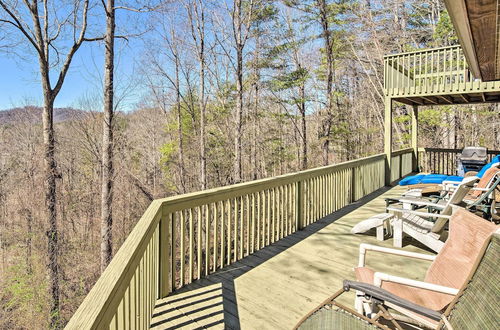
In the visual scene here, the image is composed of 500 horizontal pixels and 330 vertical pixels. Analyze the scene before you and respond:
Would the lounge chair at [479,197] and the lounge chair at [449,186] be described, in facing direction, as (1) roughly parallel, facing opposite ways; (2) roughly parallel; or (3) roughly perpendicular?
roughly parallel

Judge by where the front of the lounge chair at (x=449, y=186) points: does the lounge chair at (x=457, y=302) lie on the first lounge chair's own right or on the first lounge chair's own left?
on the first lounge chair's own left

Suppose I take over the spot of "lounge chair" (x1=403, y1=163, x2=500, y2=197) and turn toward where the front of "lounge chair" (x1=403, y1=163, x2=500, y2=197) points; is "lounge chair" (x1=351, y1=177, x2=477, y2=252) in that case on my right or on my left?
on my left

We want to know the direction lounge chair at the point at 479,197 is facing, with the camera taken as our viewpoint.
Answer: facing to the left of the viewer

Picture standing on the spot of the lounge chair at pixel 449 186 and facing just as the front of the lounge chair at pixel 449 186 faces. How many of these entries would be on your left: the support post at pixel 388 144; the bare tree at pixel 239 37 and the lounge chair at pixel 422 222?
1

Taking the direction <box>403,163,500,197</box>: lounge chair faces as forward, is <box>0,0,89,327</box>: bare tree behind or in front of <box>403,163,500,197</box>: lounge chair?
in front

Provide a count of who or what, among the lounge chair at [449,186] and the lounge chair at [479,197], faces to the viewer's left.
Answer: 2

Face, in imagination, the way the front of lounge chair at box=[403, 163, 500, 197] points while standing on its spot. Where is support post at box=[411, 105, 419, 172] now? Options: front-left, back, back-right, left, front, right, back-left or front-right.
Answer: right

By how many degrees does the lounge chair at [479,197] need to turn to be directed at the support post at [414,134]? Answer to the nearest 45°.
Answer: approximately 90° to its right

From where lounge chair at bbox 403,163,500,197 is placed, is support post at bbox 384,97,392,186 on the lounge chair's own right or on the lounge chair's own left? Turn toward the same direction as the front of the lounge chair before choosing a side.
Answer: on the lounge chair's own right

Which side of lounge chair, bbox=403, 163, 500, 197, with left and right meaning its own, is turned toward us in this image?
left

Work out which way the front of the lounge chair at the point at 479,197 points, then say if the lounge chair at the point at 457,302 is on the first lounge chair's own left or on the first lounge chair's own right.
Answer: on the first lounge chair's own left

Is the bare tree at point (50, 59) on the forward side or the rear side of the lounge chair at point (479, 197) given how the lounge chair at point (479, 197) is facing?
on the forward side
